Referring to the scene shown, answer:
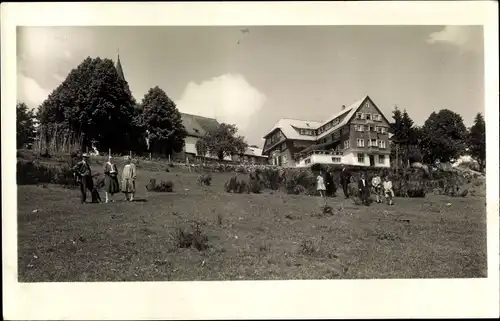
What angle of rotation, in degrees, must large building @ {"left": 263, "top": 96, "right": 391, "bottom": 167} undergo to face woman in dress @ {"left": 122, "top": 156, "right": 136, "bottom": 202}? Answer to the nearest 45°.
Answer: approximately 90° to its right

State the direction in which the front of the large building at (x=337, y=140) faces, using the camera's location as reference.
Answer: facing the viewer

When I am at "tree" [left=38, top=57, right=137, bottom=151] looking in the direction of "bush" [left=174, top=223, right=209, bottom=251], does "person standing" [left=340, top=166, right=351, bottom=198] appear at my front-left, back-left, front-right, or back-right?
front-left
